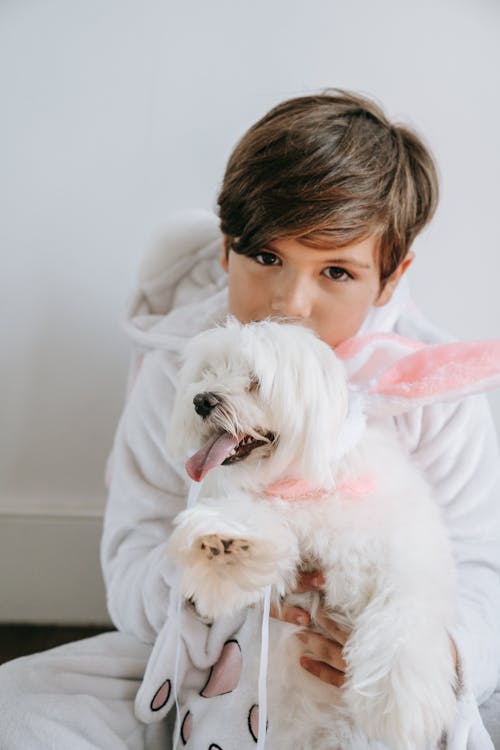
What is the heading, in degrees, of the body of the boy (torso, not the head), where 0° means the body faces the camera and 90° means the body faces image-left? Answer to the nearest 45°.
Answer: approximately 0°

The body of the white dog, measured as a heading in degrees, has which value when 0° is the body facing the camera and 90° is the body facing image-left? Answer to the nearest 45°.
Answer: approximately 45°
